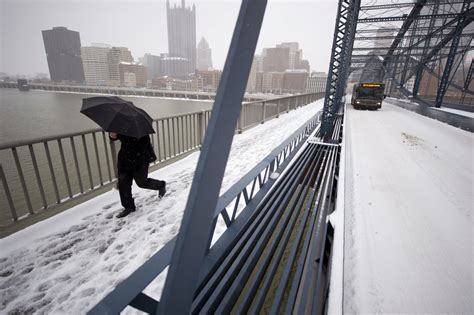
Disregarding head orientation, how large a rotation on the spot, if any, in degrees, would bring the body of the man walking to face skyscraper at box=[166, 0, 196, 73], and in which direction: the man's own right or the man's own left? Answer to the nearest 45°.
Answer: approximately 135° to the man's own right

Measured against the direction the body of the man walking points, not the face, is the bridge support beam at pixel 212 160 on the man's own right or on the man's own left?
on the man's own left

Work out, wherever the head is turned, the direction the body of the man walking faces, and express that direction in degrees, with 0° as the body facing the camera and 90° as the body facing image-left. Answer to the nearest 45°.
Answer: approximately 45°

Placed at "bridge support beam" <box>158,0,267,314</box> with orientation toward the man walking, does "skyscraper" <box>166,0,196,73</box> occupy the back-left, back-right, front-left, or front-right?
front-right

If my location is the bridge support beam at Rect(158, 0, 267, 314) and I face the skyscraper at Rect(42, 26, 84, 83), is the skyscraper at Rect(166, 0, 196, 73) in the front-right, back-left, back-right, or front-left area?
front-right
